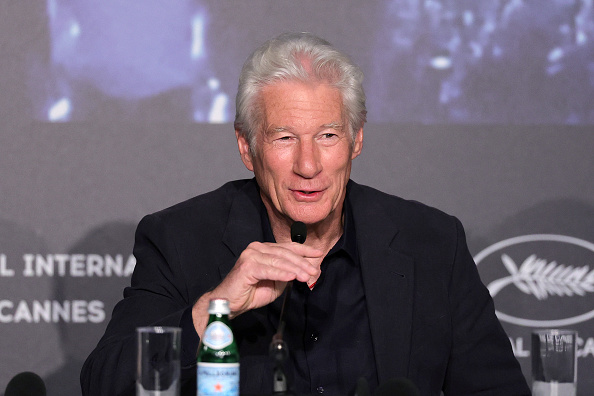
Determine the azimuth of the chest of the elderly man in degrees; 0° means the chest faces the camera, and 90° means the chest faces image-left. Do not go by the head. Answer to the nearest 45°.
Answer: approximately 0°

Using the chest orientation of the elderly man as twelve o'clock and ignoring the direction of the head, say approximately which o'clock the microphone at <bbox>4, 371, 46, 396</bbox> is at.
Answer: The microphone is roughly at 1 o'clock from the elderly man.
